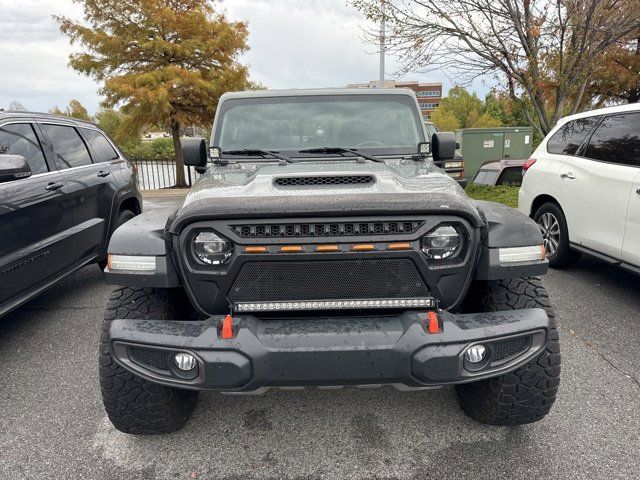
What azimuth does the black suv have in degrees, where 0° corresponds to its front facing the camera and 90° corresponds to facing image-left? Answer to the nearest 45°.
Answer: approximately 45°

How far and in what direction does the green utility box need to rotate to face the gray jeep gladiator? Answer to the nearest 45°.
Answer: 0° — it already faces it

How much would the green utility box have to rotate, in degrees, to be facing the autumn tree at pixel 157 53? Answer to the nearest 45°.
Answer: approximately 45° to its right

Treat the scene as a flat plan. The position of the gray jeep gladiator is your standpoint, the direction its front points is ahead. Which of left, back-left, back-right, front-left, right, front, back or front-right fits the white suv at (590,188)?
back-left

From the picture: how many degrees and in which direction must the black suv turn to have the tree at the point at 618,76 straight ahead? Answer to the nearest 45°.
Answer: approximately 135° to its left

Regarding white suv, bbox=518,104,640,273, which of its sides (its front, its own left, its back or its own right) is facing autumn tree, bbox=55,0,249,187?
back

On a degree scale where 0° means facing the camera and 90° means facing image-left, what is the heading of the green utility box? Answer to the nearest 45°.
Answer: approximately 0°

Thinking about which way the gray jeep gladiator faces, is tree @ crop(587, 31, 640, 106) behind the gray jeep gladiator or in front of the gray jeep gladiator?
behind

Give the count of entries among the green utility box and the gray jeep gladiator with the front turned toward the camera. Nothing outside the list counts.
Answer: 2
